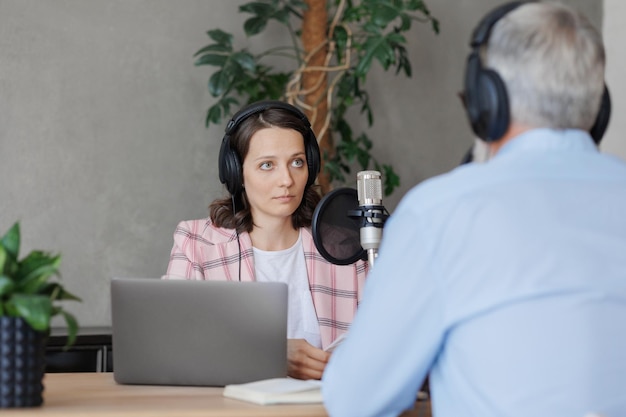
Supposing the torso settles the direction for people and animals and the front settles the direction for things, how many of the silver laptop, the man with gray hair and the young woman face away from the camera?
2

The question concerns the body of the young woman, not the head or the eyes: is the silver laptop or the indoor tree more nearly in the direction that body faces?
the silver laptop

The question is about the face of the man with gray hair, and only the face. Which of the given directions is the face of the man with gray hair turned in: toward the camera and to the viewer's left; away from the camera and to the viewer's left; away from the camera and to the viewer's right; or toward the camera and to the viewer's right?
away from the camera and to the viewer's left

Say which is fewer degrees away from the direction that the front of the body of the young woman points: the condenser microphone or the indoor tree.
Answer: the condenser microphone

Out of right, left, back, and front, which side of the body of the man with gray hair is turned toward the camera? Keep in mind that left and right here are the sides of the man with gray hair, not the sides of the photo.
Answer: back

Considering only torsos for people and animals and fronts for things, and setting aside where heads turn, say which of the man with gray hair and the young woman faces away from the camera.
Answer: the man with gray hair

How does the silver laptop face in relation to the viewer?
away from the camera

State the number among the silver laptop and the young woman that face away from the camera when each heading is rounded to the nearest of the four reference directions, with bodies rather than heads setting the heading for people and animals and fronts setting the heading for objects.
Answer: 1

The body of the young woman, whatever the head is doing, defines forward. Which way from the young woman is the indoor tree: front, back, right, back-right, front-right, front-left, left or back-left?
back-left

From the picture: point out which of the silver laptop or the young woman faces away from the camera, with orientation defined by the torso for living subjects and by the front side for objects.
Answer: the silver laptop

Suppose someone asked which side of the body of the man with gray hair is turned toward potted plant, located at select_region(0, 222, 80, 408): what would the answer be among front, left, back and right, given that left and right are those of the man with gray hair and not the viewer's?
left
